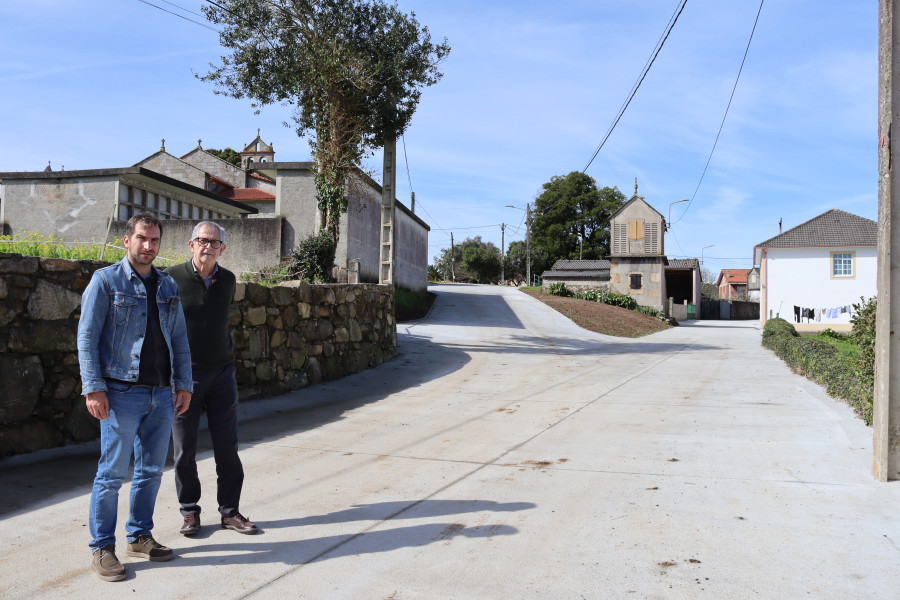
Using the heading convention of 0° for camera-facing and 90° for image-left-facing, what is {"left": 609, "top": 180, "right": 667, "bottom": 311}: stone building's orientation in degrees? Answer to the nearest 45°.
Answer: approximately 0°

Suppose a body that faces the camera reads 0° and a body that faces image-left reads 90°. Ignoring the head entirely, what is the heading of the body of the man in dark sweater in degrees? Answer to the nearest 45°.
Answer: approximately 0°

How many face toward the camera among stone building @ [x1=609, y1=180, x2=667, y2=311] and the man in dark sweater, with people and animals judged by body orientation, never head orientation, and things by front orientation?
2

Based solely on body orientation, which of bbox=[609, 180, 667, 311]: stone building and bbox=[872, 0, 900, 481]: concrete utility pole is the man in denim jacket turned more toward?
the concrete utility pole

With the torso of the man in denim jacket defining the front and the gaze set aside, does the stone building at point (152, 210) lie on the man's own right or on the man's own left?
on the man's own left

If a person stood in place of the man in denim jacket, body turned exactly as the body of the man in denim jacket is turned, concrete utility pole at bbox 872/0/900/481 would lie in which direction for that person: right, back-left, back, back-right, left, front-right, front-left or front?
front-left

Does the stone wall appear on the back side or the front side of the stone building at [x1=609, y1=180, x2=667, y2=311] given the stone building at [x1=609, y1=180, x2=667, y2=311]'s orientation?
on the front side

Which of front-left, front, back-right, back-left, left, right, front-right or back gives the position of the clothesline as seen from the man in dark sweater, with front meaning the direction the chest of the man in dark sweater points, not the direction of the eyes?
back-left

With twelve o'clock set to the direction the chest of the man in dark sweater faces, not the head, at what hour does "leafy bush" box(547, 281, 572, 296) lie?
The leafy bush is roughly at 7 o'clock from the man in dark sweater.

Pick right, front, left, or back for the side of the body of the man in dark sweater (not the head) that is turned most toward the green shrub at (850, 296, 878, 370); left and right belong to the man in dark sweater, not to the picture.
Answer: left

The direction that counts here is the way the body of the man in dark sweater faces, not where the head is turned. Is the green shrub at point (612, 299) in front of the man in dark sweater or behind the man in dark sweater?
behind

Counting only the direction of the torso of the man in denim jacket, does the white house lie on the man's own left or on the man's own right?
on the man's own left
